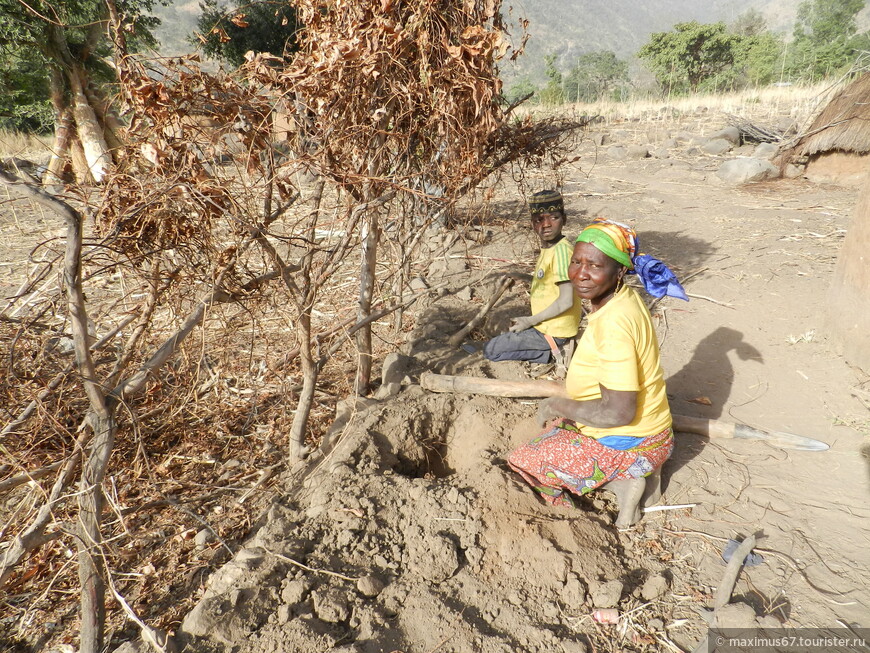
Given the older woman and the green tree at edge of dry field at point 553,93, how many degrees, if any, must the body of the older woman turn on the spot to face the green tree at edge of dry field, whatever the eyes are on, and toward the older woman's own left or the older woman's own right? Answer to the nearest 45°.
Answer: approximately 90° to the older woman's own right

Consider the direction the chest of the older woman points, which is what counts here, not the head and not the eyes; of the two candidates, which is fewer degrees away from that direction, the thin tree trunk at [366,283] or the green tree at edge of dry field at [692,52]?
the thin tree trunk

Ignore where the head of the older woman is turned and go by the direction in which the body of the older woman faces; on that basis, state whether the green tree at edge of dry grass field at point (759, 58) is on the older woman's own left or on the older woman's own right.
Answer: on the older woman's own right

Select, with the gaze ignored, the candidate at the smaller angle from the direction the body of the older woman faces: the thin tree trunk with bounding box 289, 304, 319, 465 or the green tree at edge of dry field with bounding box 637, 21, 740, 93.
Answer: the thin tree trunk

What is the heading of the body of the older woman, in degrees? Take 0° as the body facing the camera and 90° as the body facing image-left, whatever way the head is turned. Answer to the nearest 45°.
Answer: approximately 90°

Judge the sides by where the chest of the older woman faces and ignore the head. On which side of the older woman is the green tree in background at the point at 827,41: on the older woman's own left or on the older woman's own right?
on the older woman's own right

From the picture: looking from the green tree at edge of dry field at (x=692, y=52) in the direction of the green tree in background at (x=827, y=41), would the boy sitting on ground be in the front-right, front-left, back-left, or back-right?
back-right
